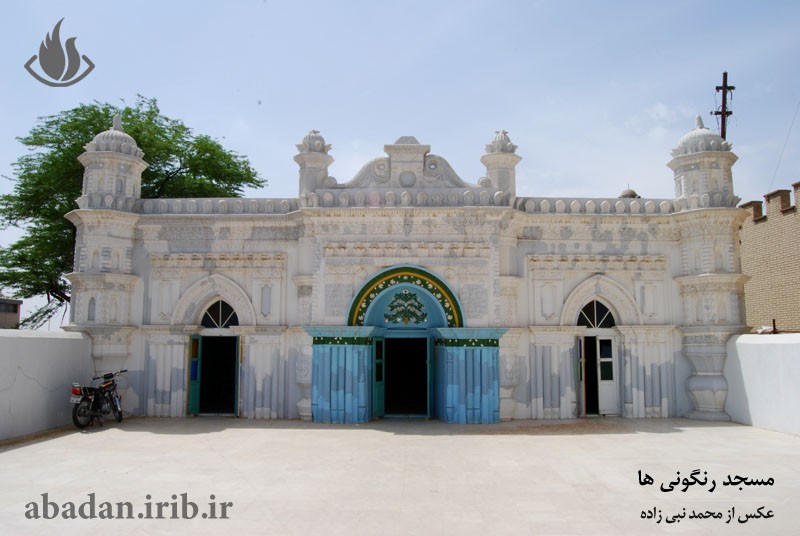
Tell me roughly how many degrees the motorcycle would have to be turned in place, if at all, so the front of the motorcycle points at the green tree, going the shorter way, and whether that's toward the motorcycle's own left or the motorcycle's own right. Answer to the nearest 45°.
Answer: approximately 45° to the motorcycle's own left

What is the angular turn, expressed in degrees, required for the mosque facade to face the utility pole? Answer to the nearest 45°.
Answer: approximately 135° to its left

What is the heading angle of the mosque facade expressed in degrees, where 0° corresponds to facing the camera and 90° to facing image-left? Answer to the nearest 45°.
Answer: approximately 0°

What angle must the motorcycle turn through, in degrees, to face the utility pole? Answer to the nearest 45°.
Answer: approximately 45° to its right

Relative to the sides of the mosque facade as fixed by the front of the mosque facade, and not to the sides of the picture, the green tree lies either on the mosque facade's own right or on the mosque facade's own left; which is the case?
on the mosque facade's own right

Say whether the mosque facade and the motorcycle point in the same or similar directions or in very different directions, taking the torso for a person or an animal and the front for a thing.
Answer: very different directions

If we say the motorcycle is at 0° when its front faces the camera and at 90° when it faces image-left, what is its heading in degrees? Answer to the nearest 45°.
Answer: approximately 225°

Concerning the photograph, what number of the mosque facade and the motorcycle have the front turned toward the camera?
1

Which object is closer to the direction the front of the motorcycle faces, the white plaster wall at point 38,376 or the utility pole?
the utility pole

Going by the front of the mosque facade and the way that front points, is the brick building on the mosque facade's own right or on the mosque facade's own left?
on the mosque facade's own left

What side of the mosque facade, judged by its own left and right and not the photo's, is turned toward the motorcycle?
right
